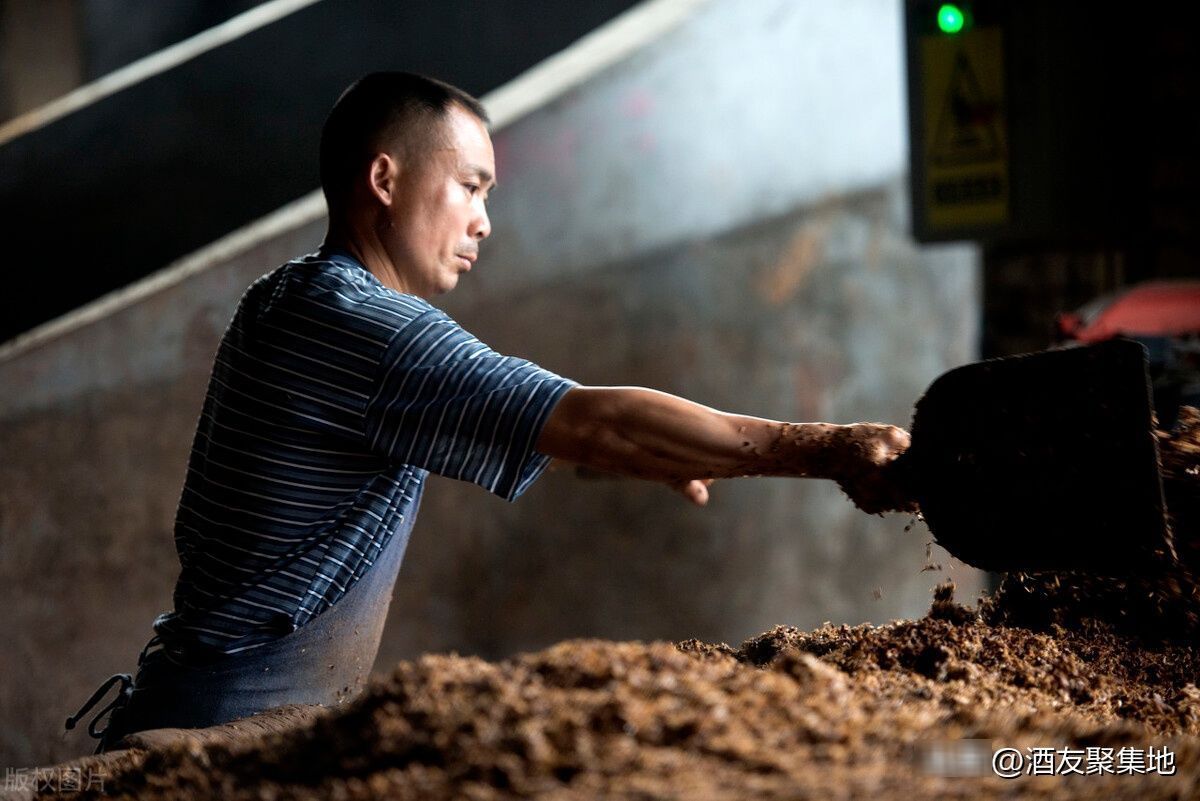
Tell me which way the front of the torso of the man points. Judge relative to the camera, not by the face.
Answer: to the viewer's right

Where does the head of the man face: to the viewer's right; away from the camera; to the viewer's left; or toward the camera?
to the viewer's right

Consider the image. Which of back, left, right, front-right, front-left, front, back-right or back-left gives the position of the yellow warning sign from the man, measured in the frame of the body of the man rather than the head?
front-left

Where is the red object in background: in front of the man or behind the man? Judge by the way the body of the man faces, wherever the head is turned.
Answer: in front
